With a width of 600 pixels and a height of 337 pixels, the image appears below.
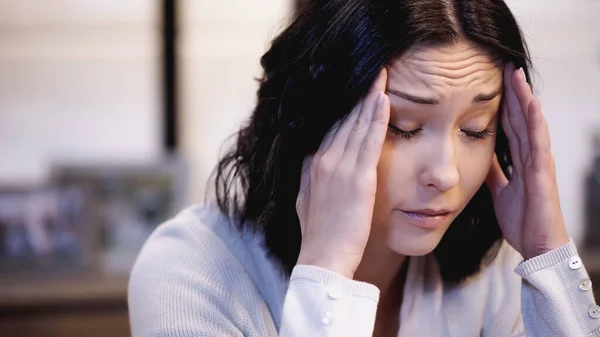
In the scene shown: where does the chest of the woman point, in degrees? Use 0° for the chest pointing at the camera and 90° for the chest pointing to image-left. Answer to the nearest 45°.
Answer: approximately 315°

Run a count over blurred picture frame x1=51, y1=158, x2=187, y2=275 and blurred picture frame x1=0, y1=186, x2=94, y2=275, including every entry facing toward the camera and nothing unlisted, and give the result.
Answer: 2

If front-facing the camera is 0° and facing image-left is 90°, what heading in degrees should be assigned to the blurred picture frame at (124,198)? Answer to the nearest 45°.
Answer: approximately 0°

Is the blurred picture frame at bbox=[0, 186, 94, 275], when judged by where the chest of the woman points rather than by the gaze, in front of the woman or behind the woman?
behind

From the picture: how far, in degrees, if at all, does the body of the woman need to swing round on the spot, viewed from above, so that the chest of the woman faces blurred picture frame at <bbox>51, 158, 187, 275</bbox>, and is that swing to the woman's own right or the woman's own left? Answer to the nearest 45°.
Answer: approximately 180°
